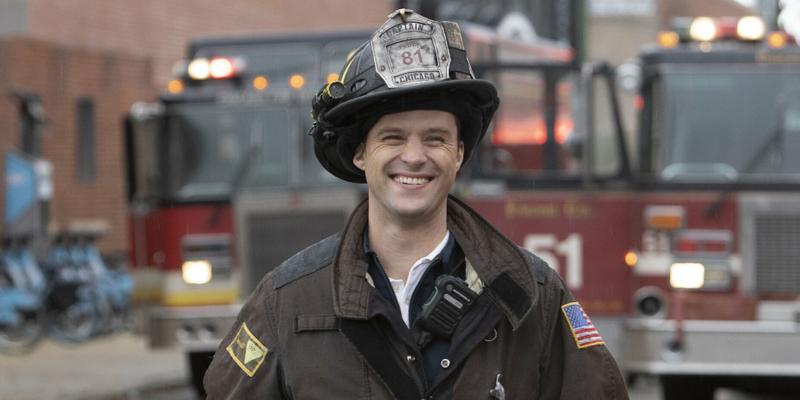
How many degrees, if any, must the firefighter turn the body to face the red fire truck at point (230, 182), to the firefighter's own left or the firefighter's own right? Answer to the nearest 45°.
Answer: approximately 180°

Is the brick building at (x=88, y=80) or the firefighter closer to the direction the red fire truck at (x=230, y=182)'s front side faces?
the firefighter

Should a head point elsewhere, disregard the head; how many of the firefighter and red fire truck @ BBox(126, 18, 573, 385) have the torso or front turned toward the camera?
2

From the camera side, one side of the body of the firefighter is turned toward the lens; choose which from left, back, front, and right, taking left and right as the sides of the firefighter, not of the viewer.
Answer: front

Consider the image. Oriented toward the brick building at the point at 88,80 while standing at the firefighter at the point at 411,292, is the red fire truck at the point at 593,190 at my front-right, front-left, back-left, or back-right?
front-right

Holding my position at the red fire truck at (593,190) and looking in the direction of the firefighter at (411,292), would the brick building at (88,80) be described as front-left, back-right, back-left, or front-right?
back-right

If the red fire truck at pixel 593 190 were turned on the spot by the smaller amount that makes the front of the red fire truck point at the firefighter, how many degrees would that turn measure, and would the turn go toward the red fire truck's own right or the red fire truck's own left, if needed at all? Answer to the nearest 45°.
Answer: approximately 45° to the red fire truck's own right

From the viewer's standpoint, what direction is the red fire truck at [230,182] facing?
toward the camera

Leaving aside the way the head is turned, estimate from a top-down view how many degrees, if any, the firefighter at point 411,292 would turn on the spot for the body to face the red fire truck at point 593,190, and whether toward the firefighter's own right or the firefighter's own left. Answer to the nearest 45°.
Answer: approximately 180°

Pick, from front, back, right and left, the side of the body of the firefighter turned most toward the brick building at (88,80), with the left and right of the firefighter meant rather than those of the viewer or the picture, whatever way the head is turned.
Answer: back

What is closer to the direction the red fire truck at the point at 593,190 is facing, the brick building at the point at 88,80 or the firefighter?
the firefighter

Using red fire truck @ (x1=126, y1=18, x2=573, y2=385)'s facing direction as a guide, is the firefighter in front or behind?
in front

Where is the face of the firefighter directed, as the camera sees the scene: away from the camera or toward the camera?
toward the camera
